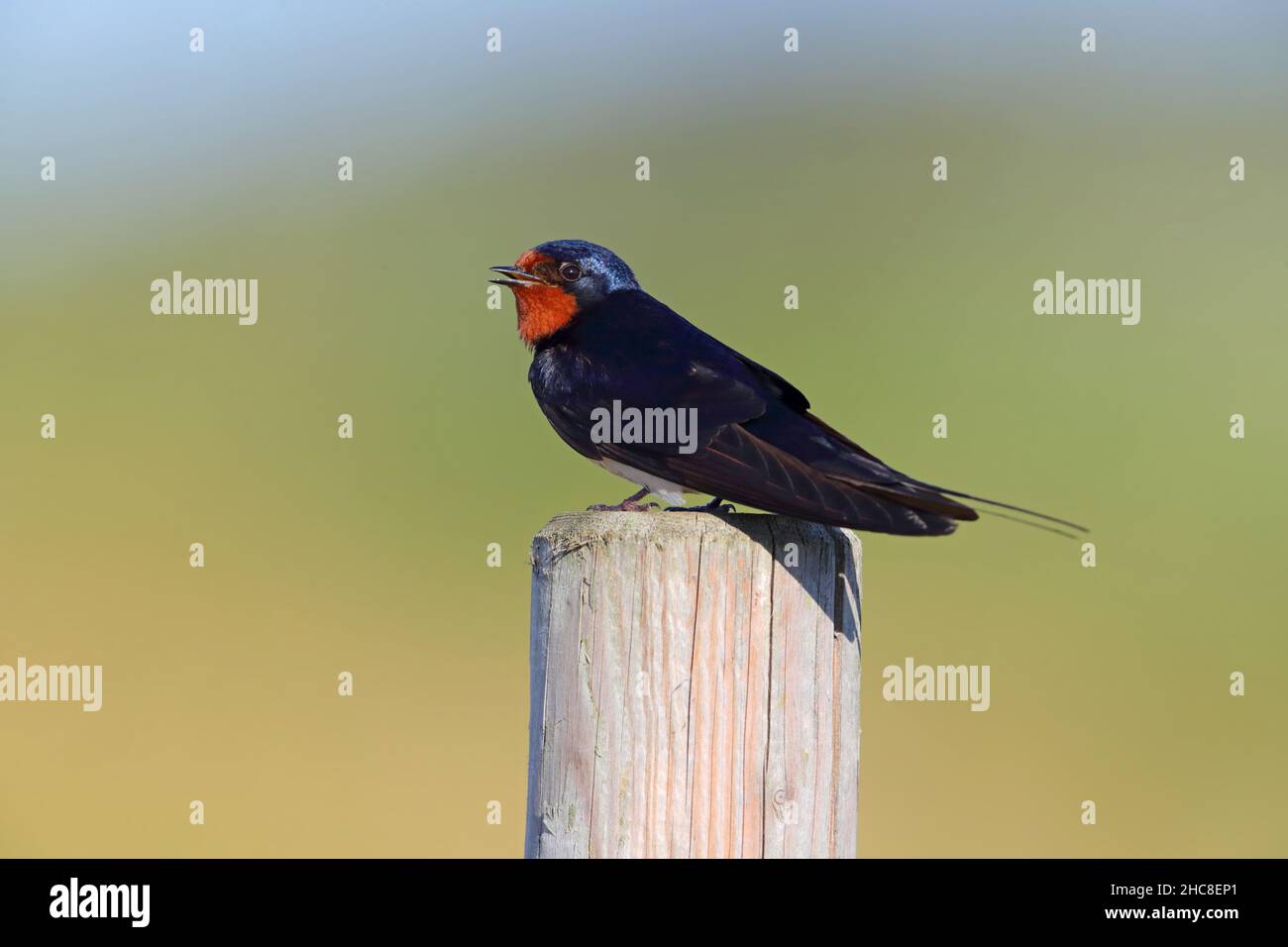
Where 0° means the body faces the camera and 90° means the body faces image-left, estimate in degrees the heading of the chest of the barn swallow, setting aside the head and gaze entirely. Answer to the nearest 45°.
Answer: approximately 90°
